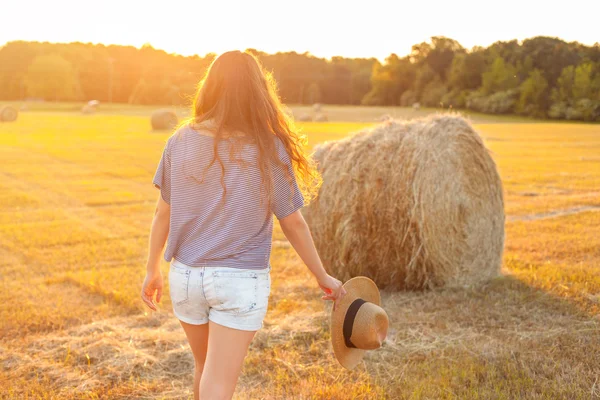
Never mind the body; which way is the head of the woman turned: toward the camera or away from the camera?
away from the camera

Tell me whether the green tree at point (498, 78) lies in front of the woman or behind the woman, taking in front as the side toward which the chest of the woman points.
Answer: in front

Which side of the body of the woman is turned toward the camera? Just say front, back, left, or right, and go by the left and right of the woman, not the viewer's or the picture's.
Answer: back

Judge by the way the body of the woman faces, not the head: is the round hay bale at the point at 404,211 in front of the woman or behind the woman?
in front

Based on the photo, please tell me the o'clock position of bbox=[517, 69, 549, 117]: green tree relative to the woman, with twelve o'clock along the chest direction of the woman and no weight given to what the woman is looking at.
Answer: The green tree is roughly at 1 o'clock from the woman.
